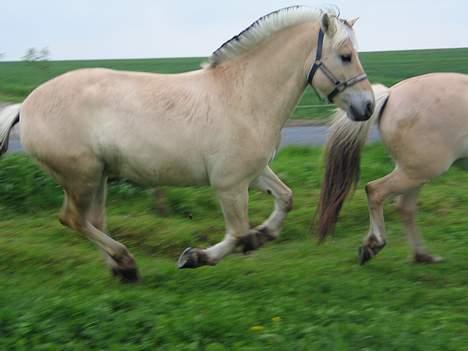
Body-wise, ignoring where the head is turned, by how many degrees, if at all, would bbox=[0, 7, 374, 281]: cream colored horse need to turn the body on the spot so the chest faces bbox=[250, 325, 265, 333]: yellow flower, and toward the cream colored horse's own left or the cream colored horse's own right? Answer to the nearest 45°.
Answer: approximately 90° to the cream colored horse's own right

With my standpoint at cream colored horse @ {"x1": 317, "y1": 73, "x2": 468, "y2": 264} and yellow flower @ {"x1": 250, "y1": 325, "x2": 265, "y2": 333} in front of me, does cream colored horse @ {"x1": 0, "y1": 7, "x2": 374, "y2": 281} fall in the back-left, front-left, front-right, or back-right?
front-right

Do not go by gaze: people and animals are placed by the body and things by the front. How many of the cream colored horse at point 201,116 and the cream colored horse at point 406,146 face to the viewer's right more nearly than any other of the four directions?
2

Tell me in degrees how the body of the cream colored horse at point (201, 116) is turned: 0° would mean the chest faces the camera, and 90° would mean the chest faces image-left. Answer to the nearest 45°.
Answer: approximately 270°

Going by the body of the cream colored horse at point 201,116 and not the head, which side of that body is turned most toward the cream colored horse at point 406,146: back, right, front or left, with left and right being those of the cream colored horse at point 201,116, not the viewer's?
front

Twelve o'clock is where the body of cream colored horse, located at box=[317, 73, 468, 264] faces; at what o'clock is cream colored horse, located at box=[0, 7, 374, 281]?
cream colored horse, located at box=[0, 7, 374, 281] is roughly at 5 o'clock from cream colored horse, located at box=[317, 73, 468, 264].

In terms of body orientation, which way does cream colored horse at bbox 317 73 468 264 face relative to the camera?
to the viewer's right

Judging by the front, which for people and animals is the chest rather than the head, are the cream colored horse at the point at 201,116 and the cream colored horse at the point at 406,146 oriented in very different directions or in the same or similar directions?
same or similar directions

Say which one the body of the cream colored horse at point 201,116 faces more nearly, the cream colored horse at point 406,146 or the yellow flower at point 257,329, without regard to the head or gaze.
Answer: the cream colored horse

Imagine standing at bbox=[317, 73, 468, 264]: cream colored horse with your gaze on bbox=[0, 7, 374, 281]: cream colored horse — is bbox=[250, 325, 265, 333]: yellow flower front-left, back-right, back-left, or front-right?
front-left
